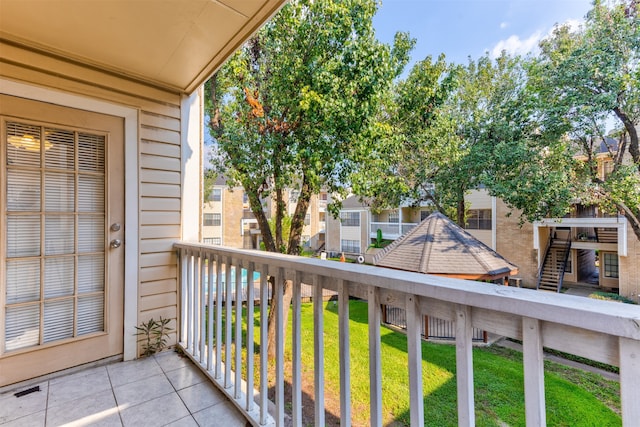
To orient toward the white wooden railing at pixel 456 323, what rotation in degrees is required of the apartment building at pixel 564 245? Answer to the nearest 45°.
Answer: approximately 45° to its left

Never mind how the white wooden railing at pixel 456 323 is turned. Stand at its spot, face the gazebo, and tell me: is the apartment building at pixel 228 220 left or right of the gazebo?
left

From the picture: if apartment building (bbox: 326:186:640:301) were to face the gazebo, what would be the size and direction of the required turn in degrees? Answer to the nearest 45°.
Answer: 0° — it already faces it

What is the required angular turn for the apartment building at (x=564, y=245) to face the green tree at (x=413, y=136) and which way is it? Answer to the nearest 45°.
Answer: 0° — it already faces it

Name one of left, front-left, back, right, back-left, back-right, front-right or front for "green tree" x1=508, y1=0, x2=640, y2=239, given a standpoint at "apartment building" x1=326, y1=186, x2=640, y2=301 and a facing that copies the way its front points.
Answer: front-left

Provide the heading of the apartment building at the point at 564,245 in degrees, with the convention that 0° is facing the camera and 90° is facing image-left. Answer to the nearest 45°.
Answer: approximately 45°

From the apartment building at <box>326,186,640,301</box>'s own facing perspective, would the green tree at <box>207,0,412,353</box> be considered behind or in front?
in front
